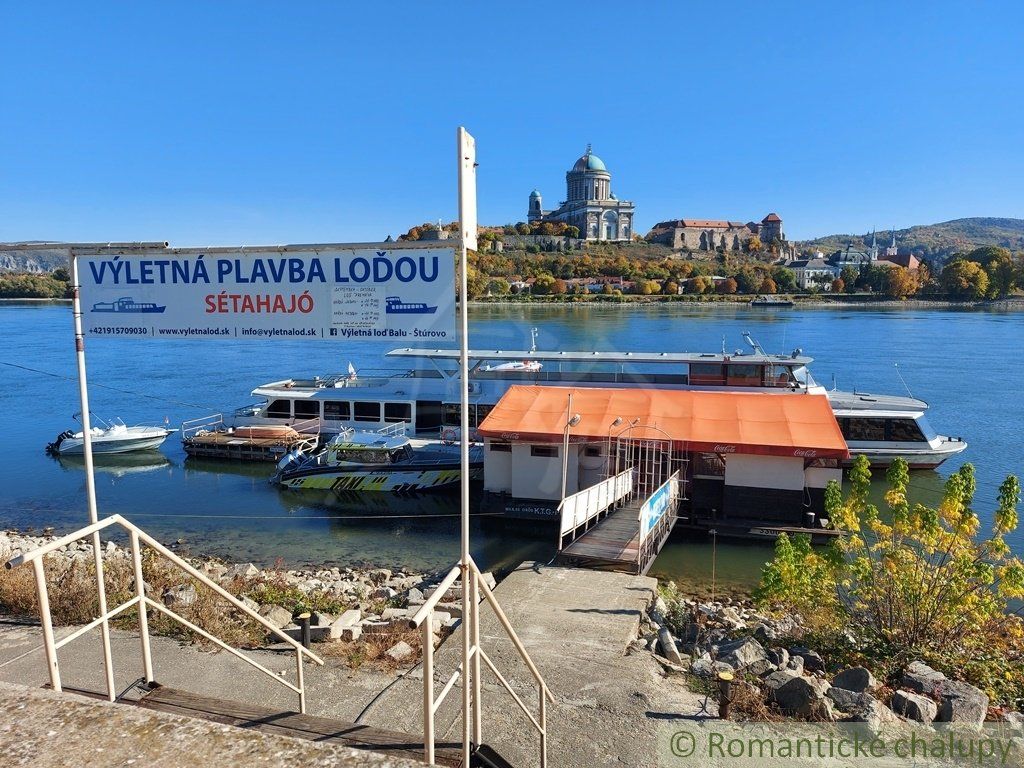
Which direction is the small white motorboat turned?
to the viewer's right

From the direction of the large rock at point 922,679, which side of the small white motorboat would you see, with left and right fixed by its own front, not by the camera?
right

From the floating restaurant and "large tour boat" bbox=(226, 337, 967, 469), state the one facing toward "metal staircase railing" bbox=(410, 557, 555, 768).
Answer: the floating restaurant

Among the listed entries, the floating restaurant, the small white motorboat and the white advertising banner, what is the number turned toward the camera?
2

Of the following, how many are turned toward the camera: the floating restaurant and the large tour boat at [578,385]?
1

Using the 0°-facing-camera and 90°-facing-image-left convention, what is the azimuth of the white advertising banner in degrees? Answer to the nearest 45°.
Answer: approximately 0°

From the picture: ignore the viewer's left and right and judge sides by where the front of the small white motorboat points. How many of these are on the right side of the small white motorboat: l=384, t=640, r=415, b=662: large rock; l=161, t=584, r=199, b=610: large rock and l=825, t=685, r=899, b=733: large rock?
3

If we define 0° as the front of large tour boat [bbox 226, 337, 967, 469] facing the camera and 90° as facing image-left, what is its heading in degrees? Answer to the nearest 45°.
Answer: approximately 270°

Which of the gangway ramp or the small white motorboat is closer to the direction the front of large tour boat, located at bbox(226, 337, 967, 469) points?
the gangway ramp

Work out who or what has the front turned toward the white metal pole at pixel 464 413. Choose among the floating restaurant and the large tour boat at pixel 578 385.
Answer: the floating restaurant

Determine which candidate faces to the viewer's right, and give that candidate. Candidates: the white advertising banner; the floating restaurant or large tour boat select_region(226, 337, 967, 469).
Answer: the large tour boat

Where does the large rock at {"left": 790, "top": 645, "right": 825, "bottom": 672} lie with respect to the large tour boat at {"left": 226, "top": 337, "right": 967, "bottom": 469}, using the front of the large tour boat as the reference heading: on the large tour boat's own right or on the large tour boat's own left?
on the large tour boat's own right
